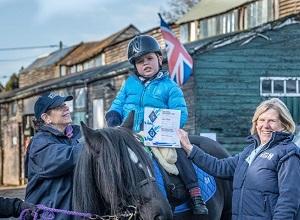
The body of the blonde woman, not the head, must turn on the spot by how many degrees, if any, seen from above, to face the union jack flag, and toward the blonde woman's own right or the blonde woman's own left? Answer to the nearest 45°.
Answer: approximately 135° to the blonde woman's own right

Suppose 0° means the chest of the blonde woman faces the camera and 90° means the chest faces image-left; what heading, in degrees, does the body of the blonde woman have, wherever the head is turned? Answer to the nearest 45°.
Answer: approximately 45°

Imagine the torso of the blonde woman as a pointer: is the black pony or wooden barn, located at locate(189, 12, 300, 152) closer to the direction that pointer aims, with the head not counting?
the black pony

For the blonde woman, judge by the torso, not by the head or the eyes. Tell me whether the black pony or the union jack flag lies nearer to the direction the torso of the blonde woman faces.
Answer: the black pony

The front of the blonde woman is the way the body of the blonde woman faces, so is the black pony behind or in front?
in front

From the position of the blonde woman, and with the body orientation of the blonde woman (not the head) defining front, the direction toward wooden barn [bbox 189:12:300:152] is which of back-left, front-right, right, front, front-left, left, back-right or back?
back-right

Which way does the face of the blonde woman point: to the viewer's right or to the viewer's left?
to the viewer's left
